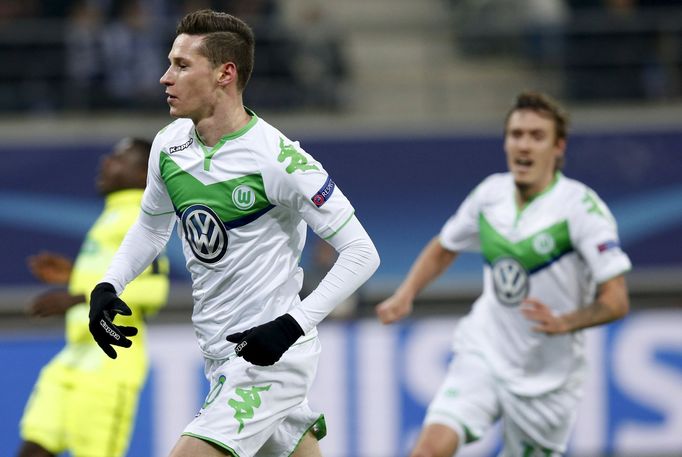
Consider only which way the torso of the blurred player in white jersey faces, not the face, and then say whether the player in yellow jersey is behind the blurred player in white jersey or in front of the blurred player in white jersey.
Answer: in front

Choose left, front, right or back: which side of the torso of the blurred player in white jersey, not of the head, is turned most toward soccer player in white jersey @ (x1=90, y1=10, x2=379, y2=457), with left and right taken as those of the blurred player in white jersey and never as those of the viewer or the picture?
front

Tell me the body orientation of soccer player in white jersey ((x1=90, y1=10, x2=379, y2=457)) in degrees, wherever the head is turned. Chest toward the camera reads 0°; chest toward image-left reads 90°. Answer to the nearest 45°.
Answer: approximately 45°

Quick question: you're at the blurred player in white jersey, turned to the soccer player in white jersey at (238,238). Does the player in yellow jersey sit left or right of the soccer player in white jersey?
right

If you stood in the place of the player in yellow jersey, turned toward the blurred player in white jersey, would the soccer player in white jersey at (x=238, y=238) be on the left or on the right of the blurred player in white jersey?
right

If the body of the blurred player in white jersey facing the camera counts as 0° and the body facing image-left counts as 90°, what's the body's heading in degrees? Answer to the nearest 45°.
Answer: approximately 45°

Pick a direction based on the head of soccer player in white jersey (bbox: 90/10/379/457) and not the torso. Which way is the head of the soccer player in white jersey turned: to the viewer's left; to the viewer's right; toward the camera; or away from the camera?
to the viewer's left

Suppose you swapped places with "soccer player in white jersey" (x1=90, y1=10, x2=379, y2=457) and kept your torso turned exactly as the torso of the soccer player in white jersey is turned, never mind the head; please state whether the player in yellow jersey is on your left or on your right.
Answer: on your right

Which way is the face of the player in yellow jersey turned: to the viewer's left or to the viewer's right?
to the viewer's left

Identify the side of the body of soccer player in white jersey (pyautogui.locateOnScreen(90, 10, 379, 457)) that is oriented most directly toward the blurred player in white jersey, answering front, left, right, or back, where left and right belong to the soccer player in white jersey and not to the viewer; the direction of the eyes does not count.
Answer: back
